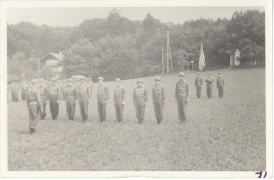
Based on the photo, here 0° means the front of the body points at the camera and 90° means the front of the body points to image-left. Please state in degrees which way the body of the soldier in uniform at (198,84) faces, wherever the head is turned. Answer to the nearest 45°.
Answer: approximately 0°

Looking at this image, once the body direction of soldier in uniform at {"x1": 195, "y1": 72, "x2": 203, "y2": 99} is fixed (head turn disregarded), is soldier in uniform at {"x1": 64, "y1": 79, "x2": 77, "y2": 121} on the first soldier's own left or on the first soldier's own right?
on the first soldier's own right

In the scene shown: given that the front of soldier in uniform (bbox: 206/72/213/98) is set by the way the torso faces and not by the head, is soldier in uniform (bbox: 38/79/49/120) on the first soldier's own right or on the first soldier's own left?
on the first soldier's own right

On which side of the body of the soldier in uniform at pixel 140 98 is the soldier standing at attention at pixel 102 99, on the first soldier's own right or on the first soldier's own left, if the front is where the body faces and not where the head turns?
on the first soldier's own right

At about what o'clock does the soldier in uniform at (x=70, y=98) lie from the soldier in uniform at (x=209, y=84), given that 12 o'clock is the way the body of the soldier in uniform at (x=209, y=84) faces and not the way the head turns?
the soldier in uniform at (x=70, y=98) is roughly at 1 o'clock from the soldier in uniform at (x=209, y=84).

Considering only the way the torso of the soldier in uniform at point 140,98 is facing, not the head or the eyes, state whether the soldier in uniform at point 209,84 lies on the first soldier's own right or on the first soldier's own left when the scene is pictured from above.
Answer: on the first soldier's own left

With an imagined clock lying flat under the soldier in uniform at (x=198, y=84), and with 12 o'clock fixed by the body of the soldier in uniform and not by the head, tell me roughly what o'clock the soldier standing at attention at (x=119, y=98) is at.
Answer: The soldier standing at attention is roughly at 1 o'clock from the soldier in uniform.
